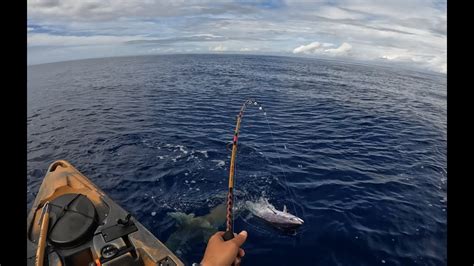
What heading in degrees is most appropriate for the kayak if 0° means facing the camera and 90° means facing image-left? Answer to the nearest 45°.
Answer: approximately 180°
